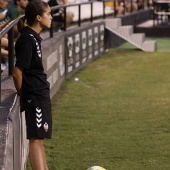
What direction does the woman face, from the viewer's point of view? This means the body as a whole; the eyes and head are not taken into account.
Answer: to the viewer's right

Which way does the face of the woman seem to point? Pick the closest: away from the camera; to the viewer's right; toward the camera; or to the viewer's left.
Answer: to the viewer's right
